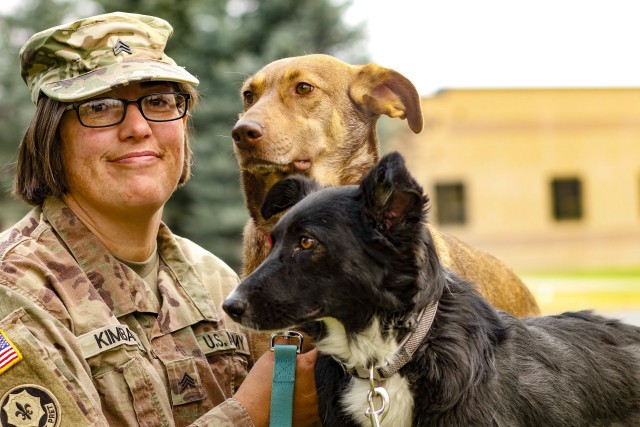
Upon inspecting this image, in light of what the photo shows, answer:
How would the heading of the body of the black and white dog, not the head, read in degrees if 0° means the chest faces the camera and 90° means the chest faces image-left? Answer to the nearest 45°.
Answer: approximately 45°

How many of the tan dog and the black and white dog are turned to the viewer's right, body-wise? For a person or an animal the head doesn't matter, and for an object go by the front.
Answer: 0

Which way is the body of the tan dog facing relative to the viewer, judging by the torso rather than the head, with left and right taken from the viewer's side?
facing the viewer and to the left of the viewer

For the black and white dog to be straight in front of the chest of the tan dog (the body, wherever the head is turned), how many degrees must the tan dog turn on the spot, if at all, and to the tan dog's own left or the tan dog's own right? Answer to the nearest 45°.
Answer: approximately 45° to the tan dog's own left
